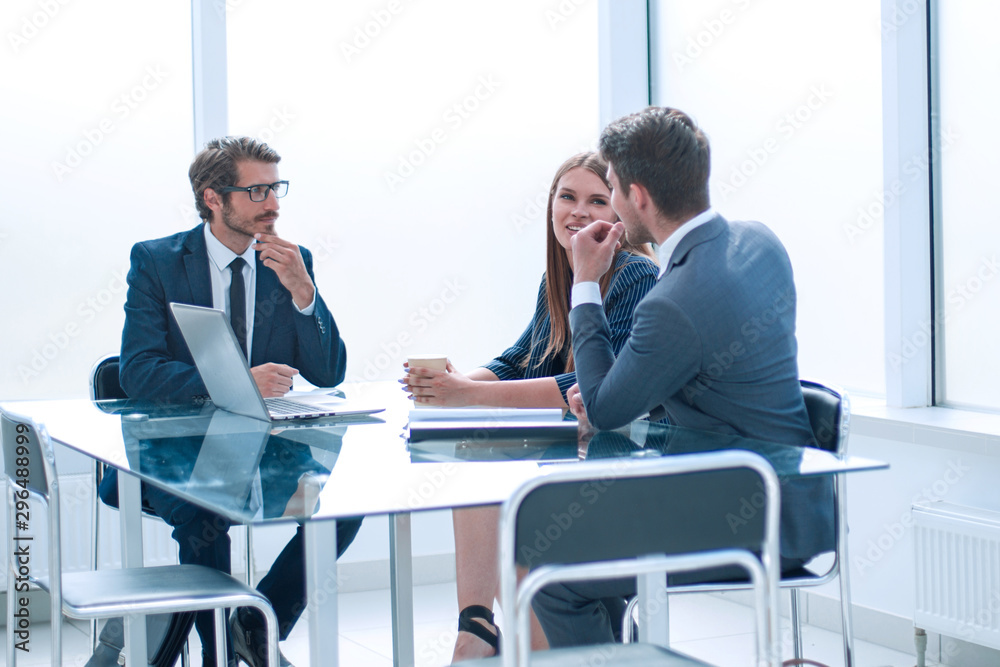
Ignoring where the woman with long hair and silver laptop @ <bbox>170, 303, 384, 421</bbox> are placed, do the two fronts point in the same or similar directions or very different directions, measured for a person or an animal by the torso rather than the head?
very different directions

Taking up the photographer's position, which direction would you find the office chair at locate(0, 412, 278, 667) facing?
facing to the right of the viewer

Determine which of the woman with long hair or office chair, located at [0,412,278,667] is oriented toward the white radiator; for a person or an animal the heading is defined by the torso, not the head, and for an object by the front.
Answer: the office chair

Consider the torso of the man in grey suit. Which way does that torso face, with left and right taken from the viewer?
facing away from the viewer and to the left of the viewer

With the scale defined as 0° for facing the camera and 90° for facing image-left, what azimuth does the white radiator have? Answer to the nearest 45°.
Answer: approximately 45°

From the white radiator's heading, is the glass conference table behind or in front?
in front

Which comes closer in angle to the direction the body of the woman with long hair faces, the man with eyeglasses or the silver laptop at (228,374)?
the silver laptop

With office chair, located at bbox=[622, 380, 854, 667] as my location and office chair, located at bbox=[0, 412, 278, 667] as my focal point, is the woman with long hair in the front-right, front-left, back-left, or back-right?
front-right
